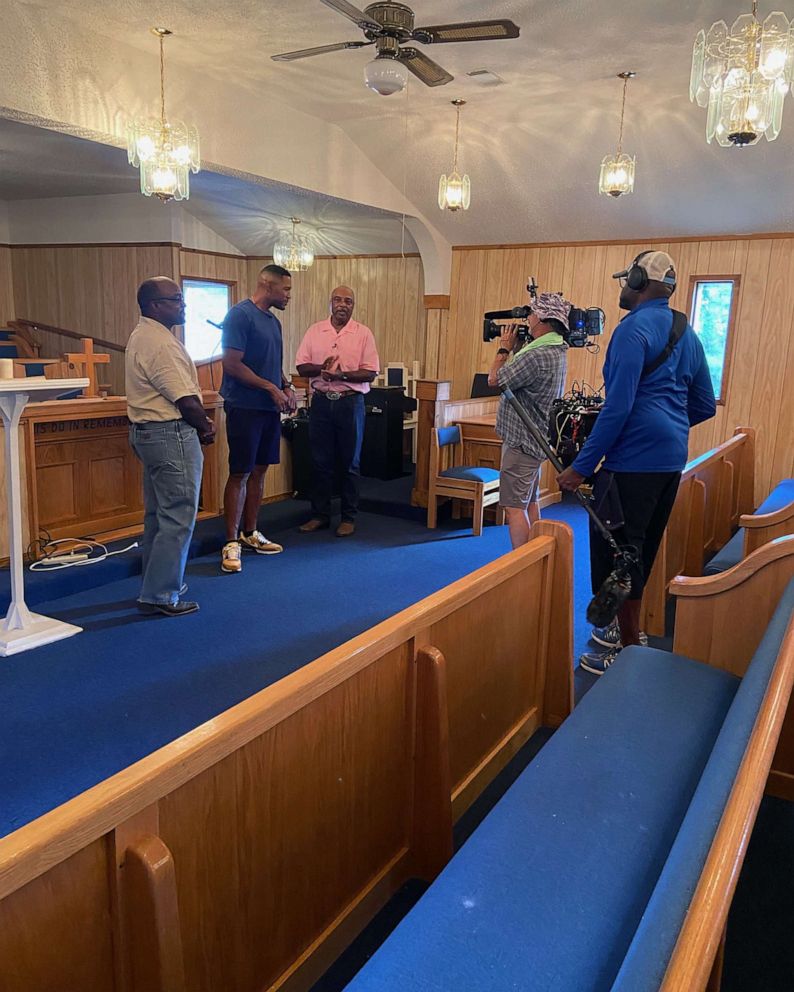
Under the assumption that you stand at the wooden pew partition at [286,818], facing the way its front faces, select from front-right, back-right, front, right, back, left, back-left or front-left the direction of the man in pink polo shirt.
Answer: front-right

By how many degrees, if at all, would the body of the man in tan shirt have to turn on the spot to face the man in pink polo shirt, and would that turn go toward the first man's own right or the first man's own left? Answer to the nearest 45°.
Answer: approximately 45° to the first man's own left

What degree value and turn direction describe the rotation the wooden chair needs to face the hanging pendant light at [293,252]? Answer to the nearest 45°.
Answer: approximately 180°

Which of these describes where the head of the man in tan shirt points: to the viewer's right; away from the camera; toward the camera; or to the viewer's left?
to the viewer's right

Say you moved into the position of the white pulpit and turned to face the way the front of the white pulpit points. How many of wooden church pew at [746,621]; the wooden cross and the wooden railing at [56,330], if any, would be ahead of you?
1

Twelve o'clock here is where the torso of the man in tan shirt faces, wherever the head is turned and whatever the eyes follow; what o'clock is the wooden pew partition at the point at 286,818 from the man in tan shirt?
The wooden pew partition is roughly at 3 o'clock from the man in tan shirt.

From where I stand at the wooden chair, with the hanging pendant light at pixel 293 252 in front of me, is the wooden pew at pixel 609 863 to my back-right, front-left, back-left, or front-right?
back-left

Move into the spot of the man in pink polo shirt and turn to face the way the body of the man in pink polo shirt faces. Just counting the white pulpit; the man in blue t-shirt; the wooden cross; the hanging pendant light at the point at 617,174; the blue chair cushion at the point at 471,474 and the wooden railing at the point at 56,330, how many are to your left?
2

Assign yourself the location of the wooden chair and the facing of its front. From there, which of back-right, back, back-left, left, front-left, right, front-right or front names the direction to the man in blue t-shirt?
right

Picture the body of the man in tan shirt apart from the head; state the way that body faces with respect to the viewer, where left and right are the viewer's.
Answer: facing to the right of the viewer

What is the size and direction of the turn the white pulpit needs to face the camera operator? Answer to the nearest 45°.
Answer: approximately 45° to its left

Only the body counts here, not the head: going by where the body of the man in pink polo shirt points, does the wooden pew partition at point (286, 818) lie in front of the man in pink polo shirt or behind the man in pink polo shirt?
in front
